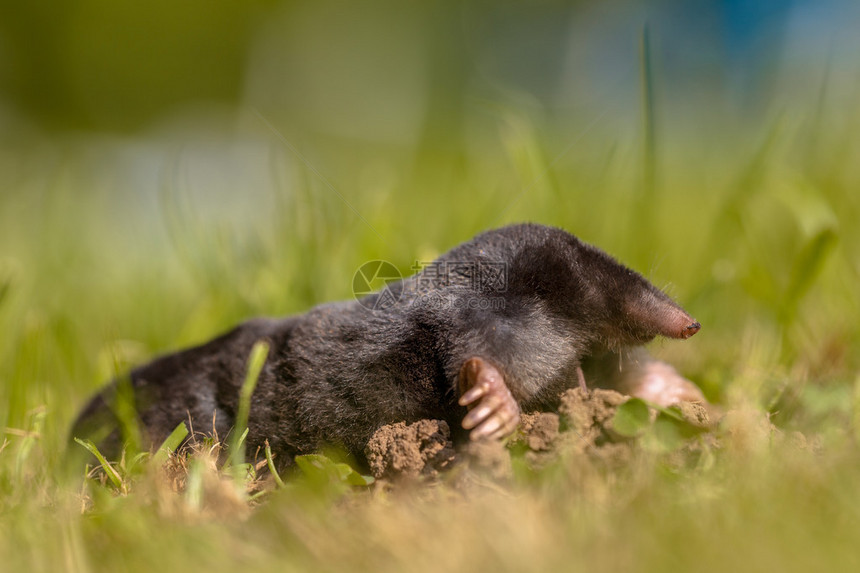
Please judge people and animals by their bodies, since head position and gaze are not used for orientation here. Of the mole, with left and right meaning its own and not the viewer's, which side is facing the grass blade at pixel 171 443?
back

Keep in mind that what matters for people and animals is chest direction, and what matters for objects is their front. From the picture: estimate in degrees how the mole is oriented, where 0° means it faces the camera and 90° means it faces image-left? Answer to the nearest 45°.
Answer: approximately 270°
